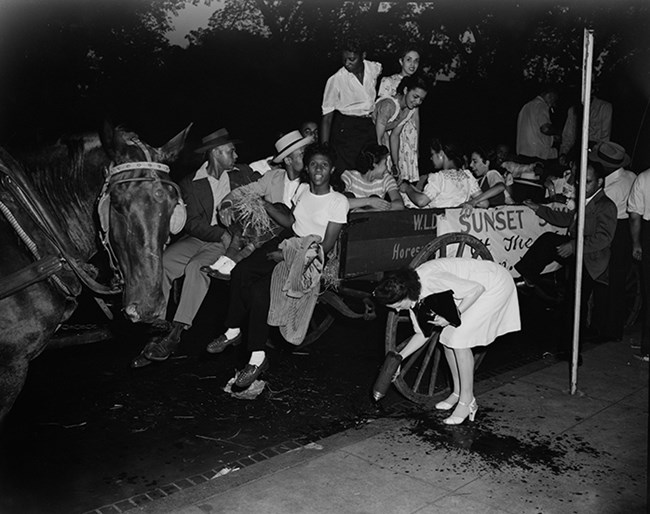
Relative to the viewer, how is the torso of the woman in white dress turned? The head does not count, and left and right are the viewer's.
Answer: facing to the left of the viewer

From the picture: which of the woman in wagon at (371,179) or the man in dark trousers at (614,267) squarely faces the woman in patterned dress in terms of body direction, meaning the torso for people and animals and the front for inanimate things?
the man in dark trousers

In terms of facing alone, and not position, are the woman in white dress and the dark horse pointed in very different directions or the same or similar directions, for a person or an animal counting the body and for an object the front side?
very different directions

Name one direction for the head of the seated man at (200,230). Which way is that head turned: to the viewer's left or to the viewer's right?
to the viewer's right

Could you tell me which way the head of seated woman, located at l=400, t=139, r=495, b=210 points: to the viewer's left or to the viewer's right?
to the viewer's left

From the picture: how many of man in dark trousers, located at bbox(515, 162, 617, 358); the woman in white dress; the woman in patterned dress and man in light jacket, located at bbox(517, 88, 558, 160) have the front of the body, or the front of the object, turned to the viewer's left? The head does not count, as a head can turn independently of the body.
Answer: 2

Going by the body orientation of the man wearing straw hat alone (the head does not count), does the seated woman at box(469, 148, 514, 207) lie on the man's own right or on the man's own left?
on the man's own left

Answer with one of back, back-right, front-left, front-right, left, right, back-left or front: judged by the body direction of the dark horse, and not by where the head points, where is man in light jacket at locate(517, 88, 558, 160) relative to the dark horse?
left

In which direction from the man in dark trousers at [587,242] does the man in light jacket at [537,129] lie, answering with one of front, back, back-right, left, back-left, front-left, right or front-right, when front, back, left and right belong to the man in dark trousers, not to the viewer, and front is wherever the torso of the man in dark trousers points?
right

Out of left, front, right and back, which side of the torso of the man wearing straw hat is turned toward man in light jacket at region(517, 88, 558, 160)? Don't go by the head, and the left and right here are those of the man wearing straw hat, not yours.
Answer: left
